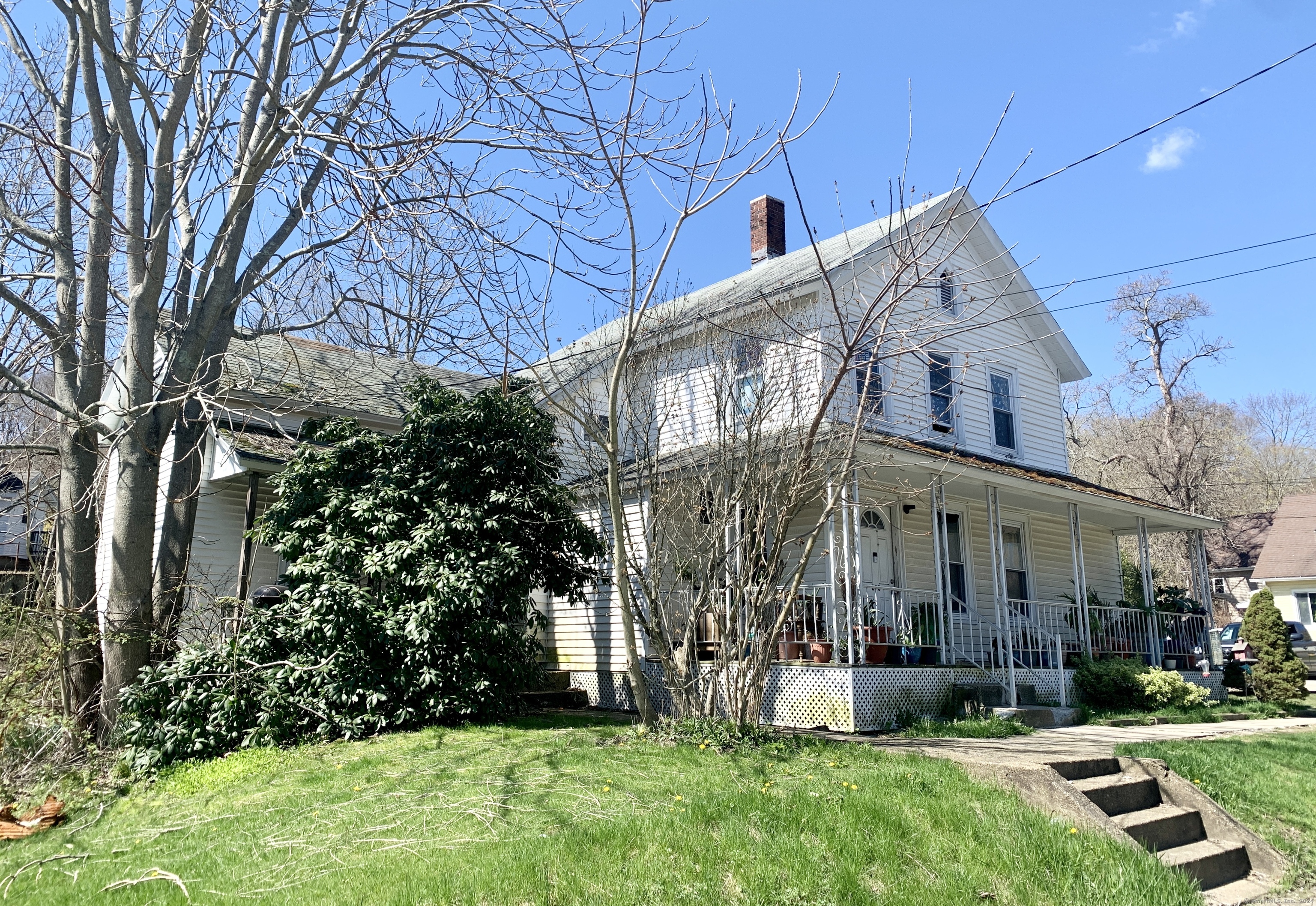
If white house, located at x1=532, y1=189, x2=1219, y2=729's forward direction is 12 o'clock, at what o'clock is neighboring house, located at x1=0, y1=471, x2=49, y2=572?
The neighboring house is roughly at 4 o'clock from the white house.

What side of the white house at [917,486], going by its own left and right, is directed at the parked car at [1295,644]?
left

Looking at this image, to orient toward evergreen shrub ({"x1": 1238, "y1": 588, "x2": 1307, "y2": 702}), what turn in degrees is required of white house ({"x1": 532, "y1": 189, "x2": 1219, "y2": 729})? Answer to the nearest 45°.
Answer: approximately 90° to its left

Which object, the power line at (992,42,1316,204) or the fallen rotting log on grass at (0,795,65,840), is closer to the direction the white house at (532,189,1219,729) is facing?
the power line

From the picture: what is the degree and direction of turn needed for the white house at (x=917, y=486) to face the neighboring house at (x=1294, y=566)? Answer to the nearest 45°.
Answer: approximately 90° to its left

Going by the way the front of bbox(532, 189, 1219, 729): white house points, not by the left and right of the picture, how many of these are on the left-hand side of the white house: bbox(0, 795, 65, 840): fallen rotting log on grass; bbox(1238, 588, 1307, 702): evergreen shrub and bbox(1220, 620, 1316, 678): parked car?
2

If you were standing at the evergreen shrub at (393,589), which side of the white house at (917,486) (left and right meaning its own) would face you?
right

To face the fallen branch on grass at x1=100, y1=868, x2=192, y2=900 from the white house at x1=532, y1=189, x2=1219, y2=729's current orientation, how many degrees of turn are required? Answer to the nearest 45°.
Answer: approximately 90° to its right

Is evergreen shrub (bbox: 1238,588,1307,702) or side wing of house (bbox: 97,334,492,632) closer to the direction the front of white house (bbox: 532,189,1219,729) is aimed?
the evergreen shrub
